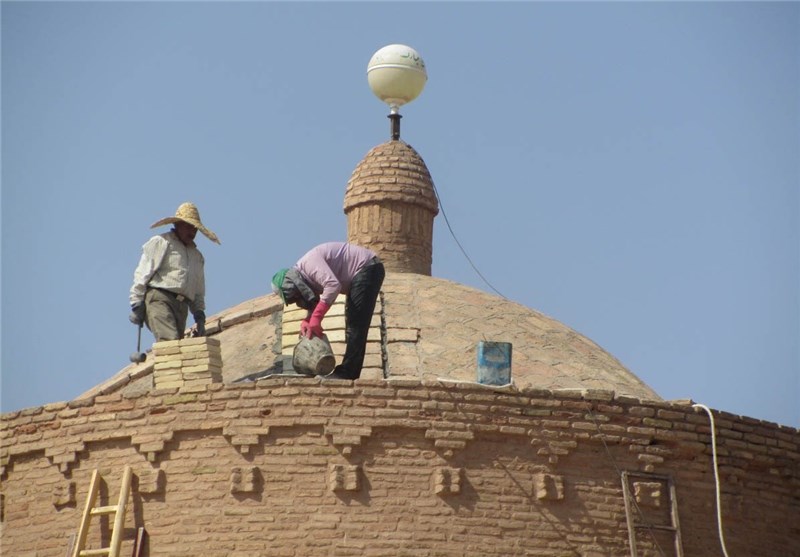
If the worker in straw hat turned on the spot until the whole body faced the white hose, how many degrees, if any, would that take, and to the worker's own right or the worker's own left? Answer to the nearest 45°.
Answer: approximately 45° to the worker's own left

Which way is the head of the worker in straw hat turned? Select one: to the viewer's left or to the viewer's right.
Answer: to the viewer's right
